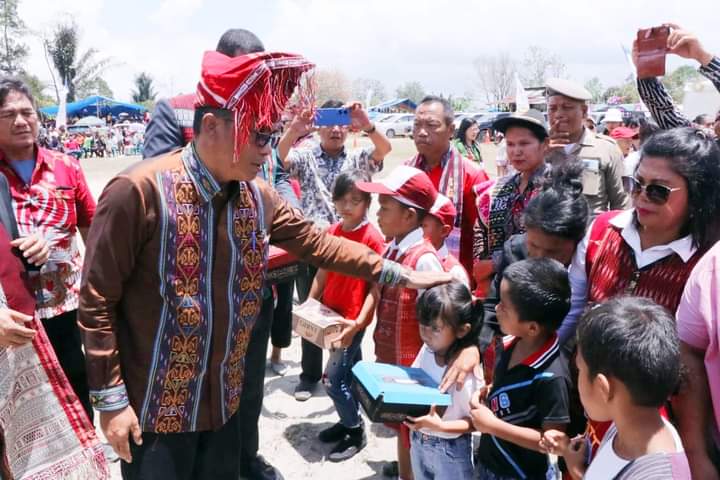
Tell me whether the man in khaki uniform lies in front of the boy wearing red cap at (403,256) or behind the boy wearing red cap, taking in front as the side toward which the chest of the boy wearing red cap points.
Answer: behind

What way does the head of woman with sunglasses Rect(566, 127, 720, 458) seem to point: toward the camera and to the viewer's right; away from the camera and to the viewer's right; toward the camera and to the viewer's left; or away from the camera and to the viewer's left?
toward the camera and to the viewer's left

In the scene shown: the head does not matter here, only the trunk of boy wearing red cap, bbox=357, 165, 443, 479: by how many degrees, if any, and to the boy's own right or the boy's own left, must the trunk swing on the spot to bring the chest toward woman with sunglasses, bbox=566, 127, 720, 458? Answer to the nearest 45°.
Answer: approximately 135° to the boy's own left

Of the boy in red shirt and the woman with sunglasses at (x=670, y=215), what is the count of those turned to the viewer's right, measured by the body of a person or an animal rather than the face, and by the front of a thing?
0

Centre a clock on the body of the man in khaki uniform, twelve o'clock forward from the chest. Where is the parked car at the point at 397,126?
The parked car is roughly at 4 o'clock from the man in khaki uniform.

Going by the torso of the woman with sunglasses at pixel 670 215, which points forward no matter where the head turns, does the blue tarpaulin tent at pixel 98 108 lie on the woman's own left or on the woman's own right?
on the woman's own right

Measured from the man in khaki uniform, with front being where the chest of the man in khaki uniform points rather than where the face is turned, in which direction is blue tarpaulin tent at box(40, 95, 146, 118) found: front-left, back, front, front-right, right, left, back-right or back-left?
right

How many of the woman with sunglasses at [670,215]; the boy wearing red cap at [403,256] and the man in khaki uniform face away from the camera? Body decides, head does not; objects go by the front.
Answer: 0

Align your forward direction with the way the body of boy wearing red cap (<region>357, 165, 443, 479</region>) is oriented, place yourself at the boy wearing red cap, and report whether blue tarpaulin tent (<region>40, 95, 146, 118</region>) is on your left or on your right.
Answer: on your right

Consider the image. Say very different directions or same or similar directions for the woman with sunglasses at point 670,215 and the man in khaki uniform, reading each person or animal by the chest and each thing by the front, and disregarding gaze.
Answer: same or similar directions

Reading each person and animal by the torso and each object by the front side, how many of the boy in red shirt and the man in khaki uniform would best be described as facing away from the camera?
0

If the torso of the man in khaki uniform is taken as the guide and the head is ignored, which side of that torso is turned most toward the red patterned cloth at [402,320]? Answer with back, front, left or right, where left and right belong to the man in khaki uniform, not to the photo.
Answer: front

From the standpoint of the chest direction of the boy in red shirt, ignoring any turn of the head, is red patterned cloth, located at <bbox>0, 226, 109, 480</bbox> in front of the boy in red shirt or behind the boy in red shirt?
in front

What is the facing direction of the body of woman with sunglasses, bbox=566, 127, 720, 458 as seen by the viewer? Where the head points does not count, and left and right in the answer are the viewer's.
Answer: facing the viewer and to the left of the viewer
